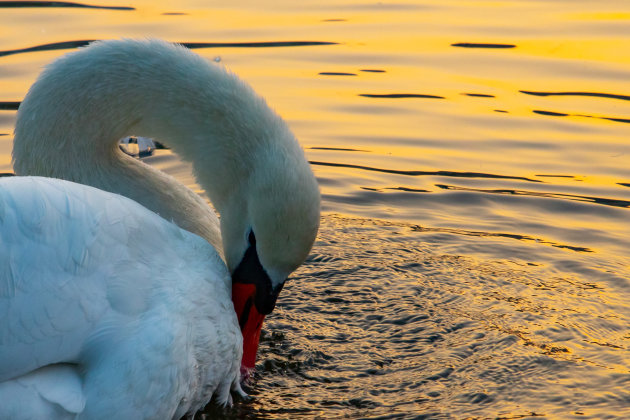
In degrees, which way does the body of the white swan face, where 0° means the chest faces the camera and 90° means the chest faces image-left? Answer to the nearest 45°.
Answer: approximately 270°
